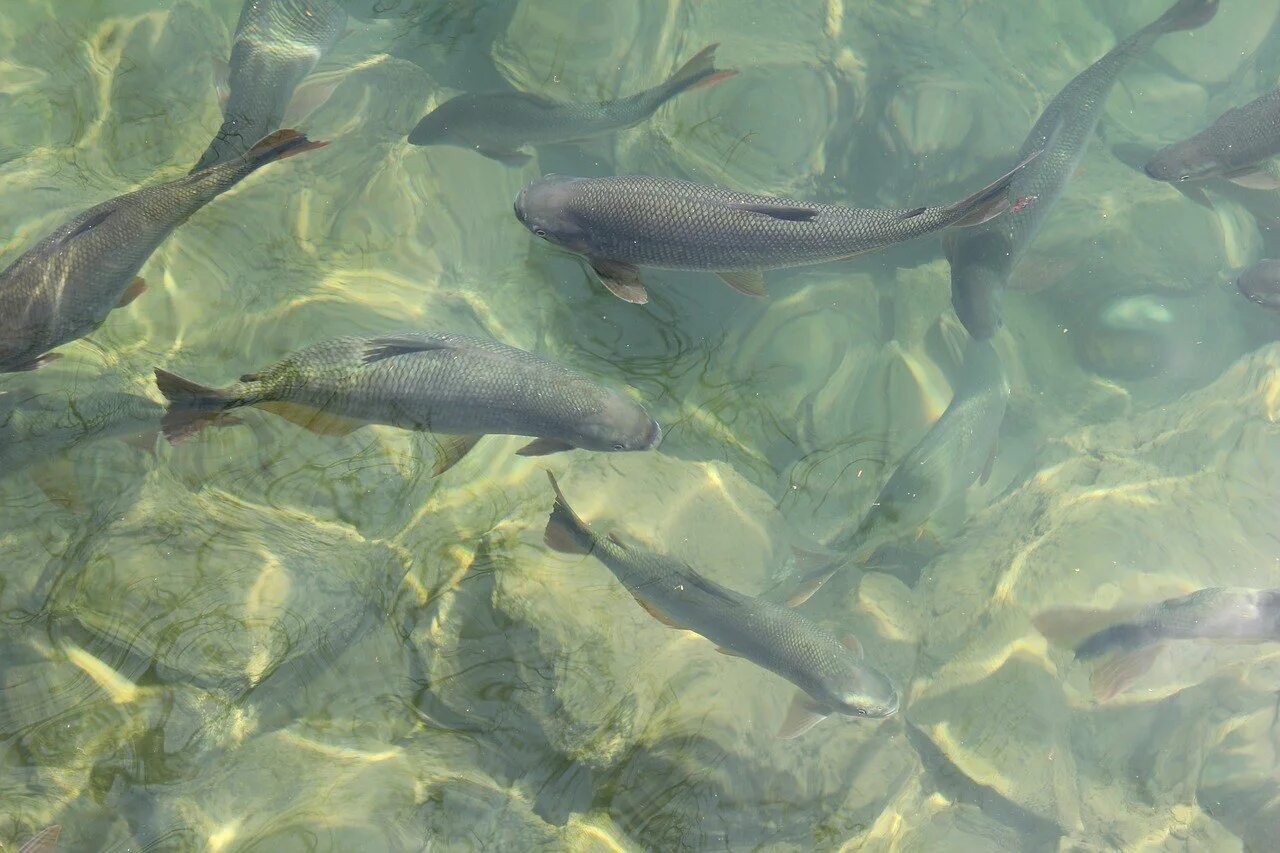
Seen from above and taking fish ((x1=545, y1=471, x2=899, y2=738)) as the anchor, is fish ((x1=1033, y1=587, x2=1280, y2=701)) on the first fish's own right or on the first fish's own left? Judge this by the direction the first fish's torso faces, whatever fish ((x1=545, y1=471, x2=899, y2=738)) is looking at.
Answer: on the first fish's own left

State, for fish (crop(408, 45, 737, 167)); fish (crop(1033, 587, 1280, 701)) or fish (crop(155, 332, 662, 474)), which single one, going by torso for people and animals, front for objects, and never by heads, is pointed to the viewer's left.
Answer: fish (crop(408, 45, 737, 167))

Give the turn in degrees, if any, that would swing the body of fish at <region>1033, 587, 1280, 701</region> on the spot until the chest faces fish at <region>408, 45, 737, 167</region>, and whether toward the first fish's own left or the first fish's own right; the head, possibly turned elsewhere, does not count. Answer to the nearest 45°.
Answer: approximately 180°

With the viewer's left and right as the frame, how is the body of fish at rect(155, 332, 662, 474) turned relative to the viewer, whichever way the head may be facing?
facing to the right of the viewer

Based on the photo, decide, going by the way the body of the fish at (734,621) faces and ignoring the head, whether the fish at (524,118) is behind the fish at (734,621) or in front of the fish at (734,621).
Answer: behind

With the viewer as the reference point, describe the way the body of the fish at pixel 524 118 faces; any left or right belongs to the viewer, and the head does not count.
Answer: facing to the left of the viewer

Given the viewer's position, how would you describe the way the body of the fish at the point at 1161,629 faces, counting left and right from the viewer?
facing to the right of the viewer

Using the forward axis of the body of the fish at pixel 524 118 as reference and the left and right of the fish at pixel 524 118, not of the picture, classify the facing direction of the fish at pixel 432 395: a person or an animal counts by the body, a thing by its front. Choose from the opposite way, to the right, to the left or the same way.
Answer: the opposite way

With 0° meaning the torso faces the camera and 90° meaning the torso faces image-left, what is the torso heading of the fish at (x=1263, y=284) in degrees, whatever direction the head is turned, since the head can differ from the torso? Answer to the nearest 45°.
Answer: approximately 90°

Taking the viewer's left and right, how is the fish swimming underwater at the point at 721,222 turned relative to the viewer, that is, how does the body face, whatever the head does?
facing to the left of the viewer
